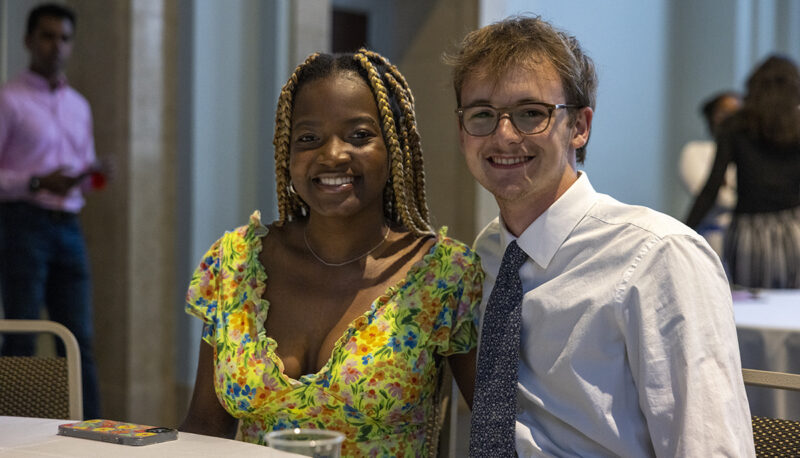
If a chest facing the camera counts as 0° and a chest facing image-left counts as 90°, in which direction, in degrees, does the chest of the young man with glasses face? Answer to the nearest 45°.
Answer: approximately 45°

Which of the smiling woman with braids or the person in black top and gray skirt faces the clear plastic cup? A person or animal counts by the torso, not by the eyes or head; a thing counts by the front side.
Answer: the smiling woman with braids

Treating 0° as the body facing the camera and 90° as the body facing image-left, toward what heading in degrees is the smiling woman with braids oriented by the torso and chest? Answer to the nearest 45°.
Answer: approximately 0°

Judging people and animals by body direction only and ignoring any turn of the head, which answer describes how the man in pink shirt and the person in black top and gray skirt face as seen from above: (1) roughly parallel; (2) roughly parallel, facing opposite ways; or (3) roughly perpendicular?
roughly parallel, facing opposite ways

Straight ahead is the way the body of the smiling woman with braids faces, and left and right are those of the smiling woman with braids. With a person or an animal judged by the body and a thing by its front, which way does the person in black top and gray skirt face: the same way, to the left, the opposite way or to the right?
the opposite way

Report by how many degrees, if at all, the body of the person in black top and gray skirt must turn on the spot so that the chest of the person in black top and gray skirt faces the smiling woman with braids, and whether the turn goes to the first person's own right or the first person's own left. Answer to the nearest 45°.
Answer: approximately 180°

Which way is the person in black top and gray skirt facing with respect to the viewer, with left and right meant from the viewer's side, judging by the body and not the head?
facing away from the viewer

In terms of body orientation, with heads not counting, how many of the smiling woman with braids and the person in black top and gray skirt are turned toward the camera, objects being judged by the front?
1

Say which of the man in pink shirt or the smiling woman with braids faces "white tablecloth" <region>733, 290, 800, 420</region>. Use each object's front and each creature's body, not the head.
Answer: the man in pink shirt
